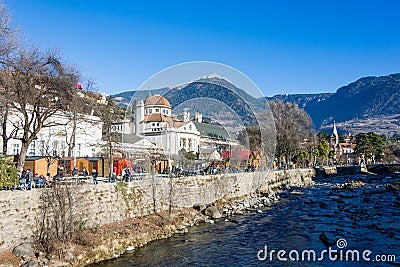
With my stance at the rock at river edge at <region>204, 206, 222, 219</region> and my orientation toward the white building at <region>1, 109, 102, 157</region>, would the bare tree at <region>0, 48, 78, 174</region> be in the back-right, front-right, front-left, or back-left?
front-left

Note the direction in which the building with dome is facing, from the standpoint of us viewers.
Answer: facing the viewer and to the right of the viewer
